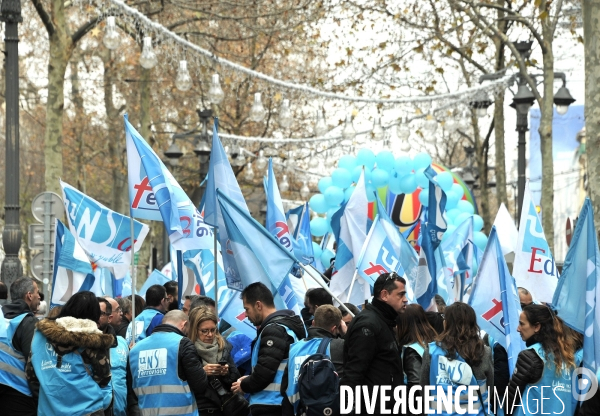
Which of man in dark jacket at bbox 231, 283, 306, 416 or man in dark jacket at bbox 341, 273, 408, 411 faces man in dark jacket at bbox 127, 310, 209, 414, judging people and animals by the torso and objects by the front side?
man in dark jacket at bbox 231, 283, 306, 416

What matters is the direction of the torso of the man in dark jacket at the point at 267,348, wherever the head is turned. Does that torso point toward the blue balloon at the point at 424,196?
no

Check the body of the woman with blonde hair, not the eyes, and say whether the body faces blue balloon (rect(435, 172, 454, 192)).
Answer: no

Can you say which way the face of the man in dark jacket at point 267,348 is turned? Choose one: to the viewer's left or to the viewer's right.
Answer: to the viewer's left

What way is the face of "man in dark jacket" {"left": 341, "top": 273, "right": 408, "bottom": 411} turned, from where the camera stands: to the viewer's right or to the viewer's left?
to the viewer's right

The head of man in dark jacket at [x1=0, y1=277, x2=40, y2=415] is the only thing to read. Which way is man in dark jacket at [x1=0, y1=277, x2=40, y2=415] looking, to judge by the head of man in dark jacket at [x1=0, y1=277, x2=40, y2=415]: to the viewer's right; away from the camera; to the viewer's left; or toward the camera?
to the viewer's right

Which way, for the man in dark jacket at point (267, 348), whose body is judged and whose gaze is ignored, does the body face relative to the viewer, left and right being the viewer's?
facing to the left of the viewer

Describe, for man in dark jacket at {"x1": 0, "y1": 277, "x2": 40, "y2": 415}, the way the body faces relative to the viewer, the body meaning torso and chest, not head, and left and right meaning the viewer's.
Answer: facing away from the viewer and to the right of the viewer

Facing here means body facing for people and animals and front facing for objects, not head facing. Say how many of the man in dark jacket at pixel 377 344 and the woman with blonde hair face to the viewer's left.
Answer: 0

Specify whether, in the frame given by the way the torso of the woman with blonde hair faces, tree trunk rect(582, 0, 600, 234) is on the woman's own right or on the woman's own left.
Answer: on the woman's own left

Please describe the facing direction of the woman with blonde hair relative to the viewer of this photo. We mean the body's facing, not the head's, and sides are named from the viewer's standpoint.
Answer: facing the viewer

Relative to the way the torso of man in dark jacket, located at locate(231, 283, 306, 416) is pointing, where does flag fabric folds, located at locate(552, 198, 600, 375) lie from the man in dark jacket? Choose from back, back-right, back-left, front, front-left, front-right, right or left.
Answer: back
